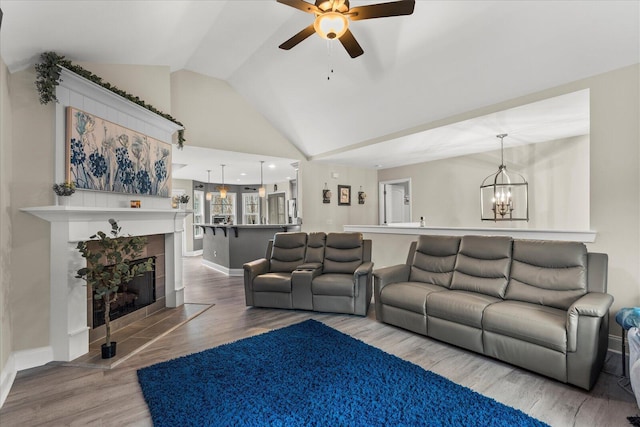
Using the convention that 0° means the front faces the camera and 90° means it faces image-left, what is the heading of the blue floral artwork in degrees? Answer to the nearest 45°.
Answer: approximately 315°

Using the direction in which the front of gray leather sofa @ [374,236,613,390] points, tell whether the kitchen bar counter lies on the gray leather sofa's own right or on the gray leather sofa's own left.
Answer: on the gray leather sofa's own right

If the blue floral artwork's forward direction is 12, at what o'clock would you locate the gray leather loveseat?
The gray leather loveseat is roughly at 11 o'clock from the blue floral artwork.

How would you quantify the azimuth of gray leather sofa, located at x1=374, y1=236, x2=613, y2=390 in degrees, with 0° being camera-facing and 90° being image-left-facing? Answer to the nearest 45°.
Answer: approximately 45°

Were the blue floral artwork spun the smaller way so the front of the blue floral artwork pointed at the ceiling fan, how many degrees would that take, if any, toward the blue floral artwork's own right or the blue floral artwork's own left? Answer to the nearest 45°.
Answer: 0° — it already faces it

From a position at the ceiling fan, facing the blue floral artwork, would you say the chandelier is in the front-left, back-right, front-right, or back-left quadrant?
back-right

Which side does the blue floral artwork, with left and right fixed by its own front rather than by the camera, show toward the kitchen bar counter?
left

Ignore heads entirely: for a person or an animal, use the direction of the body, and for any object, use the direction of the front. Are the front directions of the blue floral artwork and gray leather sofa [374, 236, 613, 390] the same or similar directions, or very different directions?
very different directions

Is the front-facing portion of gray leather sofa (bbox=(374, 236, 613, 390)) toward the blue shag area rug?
yes
